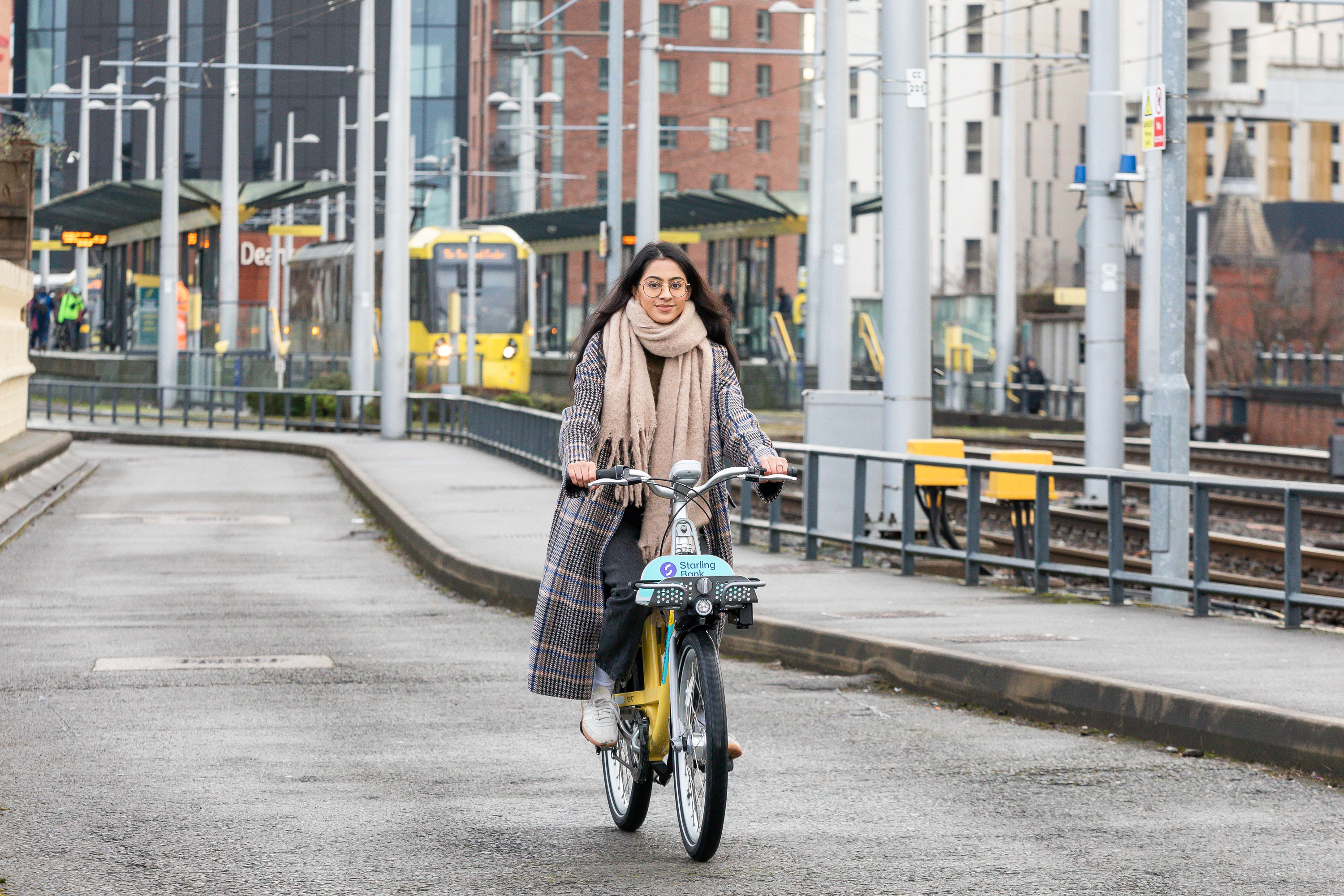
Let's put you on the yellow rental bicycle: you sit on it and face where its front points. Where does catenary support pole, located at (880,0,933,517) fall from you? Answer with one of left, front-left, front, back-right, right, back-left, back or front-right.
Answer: back

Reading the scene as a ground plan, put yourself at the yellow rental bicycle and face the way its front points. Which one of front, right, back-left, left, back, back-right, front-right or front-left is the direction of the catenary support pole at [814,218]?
back

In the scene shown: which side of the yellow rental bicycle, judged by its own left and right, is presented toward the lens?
front

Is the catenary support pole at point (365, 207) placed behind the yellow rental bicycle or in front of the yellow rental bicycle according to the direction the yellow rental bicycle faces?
behind

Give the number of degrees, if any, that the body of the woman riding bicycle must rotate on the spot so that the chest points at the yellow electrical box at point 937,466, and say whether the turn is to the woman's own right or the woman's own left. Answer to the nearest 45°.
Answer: approximately 180°

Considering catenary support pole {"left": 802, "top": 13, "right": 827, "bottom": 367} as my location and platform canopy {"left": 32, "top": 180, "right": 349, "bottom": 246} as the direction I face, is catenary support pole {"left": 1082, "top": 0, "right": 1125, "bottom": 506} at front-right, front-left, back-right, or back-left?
back-left

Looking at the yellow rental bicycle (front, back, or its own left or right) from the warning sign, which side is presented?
back

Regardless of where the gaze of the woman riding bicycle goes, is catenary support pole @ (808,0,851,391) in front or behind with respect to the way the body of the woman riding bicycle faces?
behind

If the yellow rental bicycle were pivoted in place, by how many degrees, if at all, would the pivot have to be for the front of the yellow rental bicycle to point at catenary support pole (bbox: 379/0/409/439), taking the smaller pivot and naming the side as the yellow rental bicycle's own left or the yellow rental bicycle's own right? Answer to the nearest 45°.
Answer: approximately 180°

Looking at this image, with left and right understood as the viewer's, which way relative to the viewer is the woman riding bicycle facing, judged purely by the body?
facing the viewer

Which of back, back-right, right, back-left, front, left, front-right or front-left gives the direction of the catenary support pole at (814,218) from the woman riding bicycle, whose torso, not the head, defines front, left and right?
back
